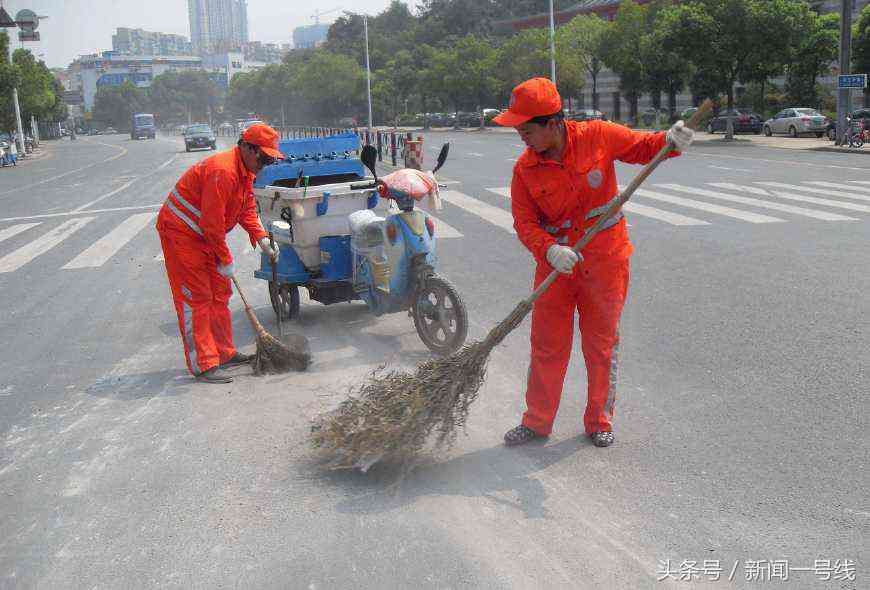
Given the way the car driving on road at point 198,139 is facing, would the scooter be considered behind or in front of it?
in front

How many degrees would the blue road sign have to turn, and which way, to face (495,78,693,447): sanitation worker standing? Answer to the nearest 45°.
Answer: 0° — it already faces them

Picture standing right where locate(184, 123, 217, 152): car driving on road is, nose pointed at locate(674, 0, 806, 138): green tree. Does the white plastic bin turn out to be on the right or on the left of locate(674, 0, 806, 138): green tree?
right

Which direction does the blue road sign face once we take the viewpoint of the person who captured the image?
facing the viewer

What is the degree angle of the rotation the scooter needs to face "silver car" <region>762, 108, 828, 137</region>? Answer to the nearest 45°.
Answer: approximately 90° to its left

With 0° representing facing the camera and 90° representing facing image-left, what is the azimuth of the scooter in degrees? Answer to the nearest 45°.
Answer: approximately 315°

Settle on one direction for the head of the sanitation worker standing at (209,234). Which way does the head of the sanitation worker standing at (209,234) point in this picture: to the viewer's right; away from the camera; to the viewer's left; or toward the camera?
to the viewer's right

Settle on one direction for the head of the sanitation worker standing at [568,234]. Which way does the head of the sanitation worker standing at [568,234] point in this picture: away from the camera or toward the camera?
toward the camera

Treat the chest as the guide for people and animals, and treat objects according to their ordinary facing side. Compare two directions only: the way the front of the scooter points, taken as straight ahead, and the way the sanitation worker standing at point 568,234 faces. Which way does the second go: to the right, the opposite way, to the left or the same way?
to the right

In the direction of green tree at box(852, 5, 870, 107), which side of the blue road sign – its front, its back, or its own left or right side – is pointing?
back

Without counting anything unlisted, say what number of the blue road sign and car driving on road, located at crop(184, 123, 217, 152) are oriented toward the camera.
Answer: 2

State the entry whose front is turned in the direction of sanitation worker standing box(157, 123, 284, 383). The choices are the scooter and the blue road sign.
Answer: the blue road sign

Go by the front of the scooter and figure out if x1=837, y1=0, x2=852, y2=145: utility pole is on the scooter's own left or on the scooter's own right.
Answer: on the scooter's own left

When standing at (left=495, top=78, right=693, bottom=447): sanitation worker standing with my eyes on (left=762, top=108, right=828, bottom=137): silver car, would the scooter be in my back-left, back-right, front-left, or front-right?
front-left

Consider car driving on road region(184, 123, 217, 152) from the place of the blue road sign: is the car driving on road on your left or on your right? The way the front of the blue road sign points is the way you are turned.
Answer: on your right

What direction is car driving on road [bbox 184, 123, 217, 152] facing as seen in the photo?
toward the camera
